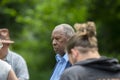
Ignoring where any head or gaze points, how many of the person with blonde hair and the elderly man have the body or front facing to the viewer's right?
0

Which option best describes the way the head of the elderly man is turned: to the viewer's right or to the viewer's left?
to the viewer's left

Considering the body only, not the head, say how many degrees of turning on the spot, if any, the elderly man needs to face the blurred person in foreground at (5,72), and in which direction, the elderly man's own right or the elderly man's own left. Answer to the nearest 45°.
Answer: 0° — they already face them

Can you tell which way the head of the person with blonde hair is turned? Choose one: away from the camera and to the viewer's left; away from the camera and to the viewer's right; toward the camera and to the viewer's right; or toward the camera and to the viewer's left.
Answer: away from the camera and to the viewer's left

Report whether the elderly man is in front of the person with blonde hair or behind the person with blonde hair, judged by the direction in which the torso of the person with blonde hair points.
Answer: in front

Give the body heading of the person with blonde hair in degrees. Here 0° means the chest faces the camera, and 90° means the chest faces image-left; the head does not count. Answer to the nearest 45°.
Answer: approximately 135°

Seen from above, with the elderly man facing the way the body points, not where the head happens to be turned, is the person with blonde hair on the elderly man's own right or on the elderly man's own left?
on the elderly man's own left

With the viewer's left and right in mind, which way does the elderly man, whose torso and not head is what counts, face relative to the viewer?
facing the viewer and to the left of the viewer
